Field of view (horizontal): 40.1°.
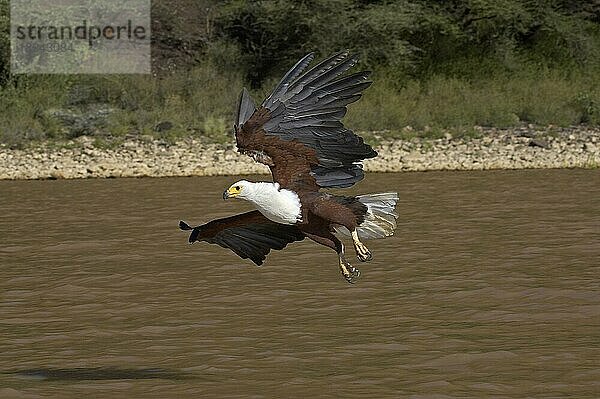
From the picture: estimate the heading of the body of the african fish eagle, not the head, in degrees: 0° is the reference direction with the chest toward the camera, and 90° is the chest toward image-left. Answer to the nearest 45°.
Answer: approximately 90°
